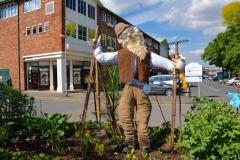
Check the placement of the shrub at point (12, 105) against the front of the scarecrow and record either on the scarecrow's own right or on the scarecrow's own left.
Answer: on the scarecrow's own right

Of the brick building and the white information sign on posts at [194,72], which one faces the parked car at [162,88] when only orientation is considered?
the brick building

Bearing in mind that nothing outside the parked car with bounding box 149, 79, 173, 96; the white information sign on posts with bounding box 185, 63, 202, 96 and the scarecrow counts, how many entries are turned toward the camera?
2

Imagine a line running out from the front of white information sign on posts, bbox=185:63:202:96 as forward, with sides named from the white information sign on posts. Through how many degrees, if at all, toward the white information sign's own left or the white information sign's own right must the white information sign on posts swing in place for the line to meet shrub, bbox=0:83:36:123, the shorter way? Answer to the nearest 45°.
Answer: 0° — it already faces it

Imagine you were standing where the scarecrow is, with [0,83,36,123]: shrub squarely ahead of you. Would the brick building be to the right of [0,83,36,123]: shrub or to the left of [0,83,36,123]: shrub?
right

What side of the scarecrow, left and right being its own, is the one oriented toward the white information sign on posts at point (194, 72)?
back

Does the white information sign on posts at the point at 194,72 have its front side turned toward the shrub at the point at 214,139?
yes
